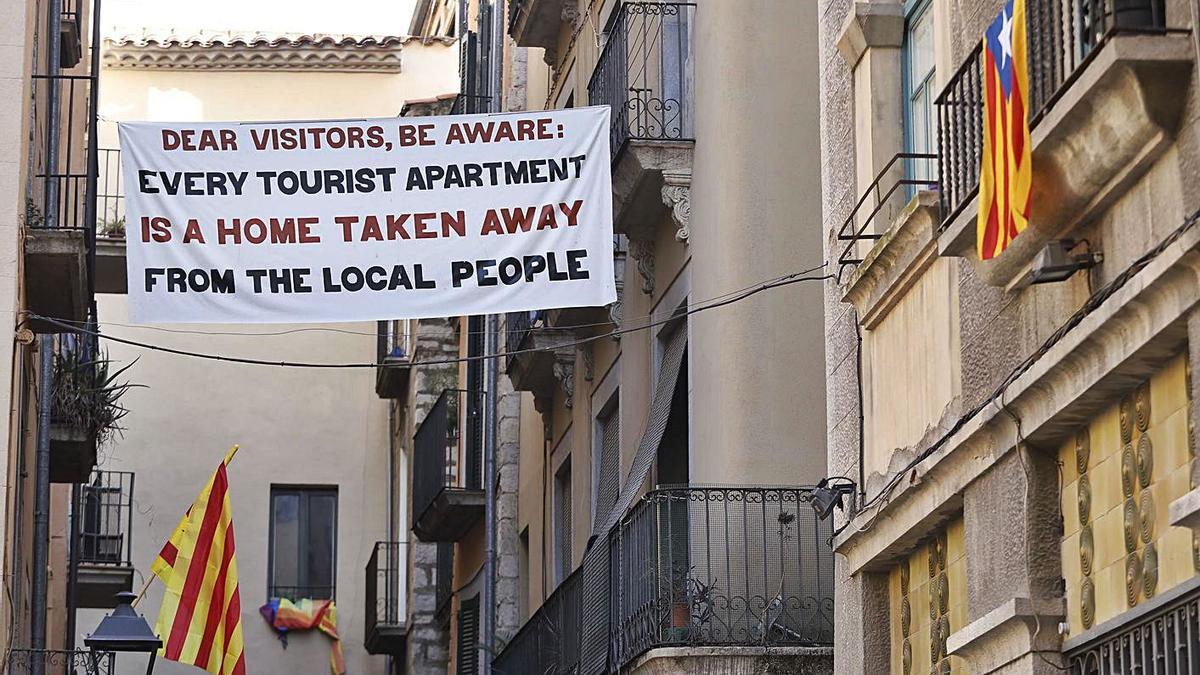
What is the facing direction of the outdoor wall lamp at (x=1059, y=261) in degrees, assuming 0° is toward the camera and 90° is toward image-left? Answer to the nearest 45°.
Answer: approximately 90°

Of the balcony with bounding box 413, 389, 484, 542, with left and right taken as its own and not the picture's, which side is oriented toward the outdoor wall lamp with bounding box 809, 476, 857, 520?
left

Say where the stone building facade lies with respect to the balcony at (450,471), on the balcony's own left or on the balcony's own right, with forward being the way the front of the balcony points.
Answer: on the balcony's own left

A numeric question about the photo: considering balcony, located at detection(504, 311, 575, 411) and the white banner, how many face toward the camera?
1

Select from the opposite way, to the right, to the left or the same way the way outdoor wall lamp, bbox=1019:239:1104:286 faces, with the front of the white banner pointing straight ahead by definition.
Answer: to the right

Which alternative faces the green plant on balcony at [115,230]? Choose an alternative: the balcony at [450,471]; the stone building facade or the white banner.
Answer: the balcony

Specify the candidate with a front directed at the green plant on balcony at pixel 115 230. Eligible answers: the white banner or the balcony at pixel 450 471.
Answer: the balcony

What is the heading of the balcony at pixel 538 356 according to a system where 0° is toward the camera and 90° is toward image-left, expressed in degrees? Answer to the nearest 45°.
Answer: approximately 90°

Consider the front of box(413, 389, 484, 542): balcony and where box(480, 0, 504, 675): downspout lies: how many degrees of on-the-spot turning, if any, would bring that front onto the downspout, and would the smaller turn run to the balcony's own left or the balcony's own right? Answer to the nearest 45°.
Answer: approximately 90° to the balcony's own left
